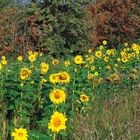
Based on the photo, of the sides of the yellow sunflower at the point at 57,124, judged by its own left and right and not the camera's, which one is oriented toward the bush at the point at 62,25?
back

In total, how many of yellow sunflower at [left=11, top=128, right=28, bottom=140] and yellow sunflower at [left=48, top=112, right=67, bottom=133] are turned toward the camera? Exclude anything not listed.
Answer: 2

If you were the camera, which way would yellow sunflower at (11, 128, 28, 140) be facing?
facing the viewer

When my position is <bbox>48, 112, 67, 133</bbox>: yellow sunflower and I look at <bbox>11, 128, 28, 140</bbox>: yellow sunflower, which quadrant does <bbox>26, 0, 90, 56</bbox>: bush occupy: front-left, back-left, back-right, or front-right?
back-right

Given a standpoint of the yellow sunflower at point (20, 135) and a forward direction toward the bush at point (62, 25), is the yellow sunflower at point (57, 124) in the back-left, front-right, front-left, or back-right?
front-right

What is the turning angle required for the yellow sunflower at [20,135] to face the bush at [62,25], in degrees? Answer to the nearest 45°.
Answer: approximately 180°

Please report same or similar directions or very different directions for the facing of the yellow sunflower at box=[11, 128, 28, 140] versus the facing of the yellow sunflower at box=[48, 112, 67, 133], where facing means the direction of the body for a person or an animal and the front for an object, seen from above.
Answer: same or similar directions
